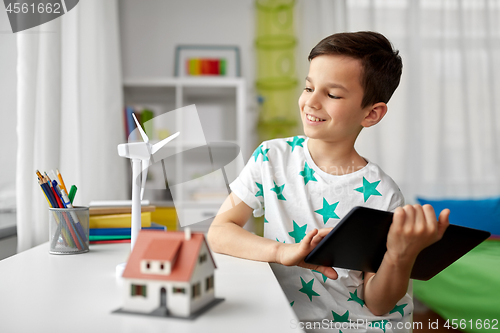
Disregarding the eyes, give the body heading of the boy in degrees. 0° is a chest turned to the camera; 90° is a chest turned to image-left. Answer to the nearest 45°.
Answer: approximately 0°

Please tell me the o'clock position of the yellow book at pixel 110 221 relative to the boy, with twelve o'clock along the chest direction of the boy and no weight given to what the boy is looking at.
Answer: The yellow book is roughly at 3 o'clock from the boy.

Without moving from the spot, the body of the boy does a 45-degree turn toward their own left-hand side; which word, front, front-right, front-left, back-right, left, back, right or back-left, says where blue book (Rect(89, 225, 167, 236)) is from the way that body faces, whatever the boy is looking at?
back-right
